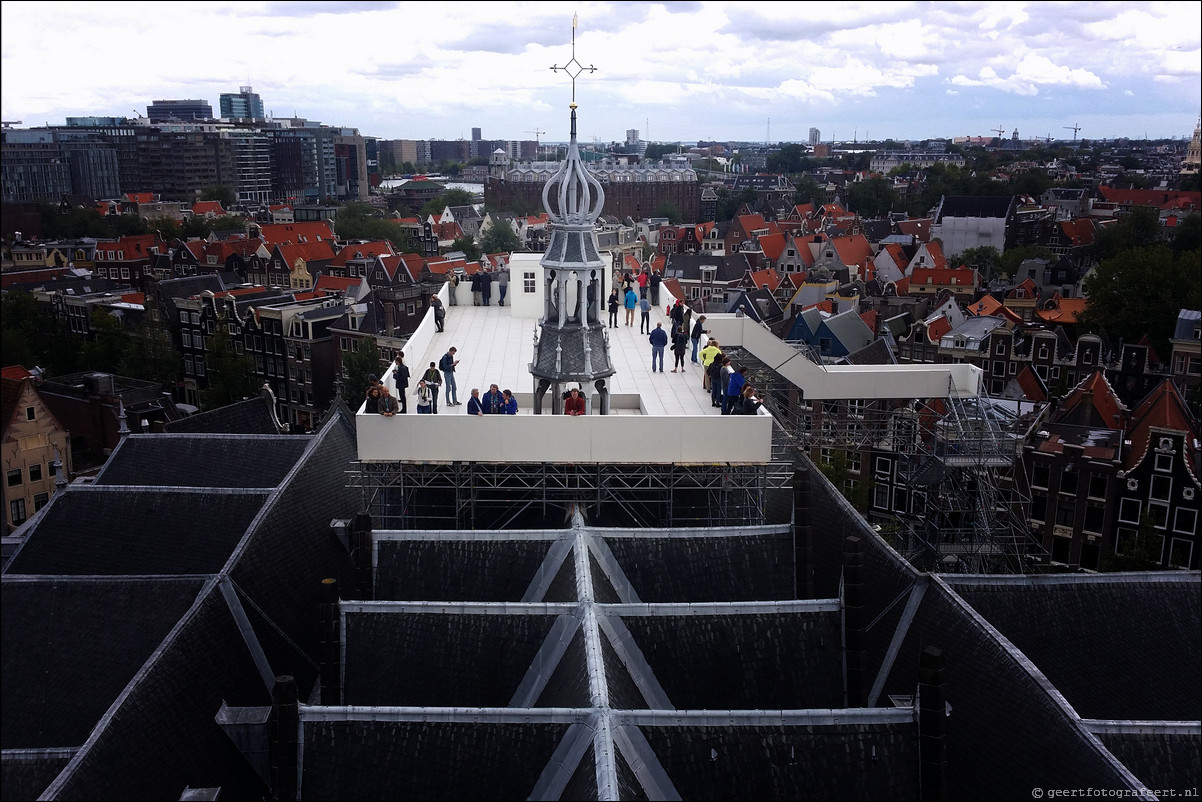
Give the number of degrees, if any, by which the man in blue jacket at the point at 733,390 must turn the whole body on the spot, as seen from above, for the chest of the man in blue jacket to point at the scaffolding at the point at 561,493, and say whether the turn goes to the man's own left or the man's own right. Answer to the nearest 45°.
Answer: approximately 180°

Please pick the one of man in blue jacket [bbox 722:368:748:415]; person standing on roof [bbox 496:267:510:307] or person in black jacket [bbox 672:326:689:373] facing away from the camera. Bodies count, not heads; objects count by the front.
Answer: the person standing on roof

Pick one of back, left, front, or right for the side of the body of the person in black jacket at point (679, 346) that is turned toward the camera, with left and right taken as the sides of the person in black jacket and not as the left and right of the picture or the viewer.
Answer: front

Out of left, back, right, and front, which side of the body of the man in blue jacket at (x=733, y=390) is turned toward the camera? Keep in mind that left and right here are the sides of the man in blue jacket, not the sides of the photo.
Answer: right

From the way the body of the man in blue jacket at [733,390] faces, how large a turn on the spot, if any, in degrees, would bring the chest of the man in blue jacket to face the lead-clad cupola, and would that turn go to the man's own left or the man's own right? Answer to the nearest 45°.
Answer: approximately 180°

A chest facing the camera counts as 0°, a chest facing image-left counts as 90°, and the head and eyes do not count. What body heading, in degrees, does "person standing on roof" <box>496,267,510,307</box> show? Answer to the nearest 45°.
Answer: approximately 180°

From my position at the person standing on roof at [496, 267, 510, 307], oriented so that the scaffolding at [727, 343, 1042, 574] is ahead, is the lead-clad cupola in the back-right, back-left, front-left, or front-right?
front-right

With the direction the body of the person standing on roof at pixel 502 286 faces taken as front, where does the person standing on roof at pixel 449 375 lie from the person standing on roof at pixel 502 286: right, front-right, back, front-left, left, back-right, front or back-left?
back

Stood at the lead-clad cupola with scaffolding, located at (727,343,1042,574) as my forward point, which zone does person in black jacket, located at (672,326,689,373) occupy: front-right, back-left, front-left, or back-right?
front-left

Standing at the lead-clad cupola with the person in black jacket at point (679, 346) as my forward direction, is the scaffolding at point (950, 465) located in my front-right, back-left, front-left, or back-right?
front-right

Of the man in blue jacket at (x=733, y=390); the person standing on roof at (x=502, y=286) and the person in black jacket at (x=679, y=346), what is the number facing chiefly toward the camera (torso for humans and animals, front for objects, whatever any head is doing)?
1
